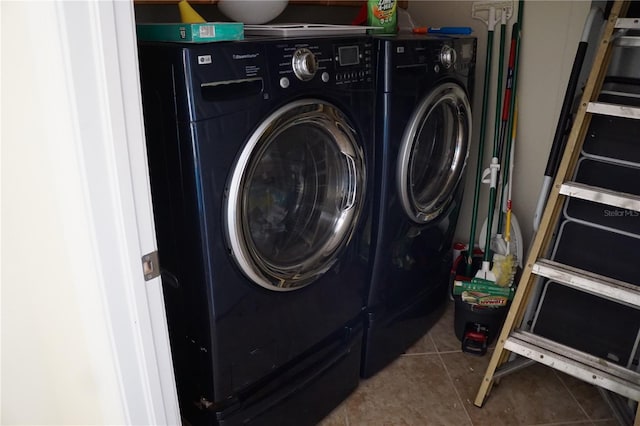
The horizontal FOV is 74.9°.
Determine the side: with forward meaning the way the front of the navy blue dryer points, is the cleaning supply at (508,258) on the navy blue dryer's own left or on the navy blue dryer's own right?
on the navy blue dryer's own left

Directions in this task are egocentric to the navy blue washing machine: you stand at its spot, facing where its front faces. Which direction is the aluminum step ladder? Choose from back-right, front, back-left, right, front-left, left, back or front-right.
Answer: front-left

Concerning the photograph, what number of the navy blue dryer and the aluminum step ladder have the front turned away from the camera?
0

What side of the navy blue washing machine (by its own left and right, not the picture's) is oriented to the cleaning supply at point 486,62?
left

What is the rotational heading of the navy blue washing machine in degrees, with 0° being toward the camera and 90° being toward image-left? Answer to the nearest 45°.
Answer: approximately 315°

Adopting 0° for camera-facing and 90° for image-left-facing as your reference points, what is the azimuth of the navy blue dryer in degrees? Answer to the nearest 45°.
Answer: approximately 315°

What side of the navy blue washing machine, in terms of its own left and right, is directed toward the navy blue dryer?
left

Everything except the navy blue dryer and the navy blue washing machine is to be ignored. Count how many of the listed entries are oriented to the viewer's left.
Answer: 0

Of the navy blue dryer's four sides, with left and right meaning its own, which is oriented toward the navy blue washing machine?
right

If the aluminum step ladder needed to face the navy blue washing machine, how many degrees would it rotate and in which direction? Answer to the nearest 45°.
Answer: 0° — it already faces it
